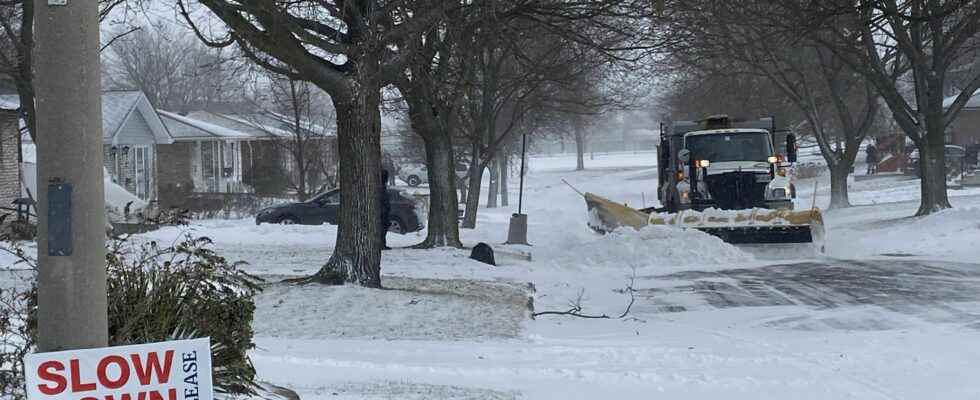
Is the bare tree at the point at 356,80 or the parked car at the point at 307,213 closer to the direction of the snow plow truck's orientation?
the bare tree

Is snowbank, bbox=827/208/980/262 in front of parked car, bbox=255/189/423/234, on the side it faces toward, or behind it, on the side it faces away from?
behind

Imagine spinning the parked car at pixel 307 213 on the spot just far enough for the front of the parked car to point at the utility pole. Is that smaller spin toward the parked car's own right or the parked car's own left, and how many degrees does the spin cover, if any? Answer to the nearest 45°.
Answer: approximately 90° to the parked car's own left

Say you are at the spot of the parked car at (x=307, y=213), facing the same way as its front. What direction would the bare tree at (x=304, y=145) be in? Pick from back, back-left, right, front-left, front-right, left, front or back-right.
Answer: right

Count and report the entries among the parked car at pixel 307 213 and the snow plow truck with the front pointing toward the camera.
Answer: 1

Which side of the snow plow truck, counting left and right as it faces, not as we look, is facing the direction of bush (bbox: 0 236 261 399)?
front

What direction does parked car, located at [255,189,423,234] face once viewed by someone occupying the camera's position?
facing to the left of the viewer

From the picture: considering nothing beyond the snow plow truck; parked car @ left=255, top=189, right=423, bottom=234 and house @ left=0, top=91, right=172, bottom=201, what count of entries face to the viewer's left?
1

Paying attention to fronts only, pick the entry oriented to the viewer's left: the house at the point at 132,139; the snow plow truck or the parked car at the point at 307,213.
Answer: the parked car

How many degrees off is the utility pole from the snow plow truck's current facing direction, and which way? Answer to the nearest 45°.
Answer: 0° — it already faces it
